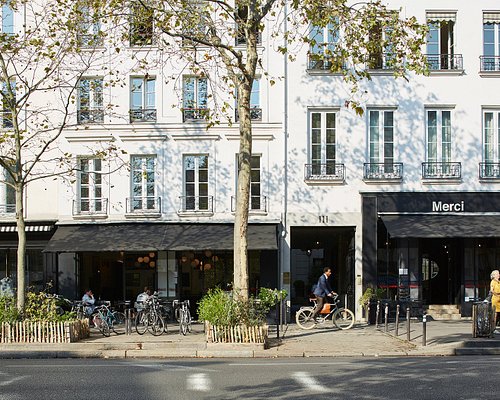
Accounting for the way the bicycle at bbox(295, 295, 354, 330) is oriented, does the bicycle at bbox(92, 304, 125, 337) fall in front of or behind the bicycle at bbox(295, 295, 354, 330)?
behind

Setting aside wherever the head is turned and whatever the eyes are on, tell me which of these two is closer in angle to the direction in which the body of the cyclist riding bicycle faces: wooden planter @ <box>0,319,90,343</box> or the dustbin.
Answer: the dustbin

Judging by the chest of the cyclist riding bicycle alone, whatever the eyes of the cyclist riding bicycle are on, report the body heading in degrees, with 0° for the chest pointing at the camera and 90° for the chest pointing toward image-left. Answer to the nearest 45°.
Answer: approximately 270°

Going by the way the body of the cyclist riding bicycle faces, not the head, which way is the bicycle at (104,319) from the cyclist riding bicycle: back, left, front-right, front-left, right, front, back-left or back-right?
back

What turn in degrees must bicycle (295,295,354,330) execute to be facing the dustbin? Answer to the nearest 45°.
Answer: approximately 45° to its right

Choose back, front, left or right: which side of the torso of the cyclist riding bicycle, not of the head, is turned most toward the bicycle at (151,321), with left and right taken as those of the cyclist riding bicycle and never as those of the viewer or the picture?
back

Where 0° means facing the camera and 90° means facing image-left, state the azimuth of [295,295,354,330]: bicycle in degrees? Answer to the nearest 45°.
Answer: approximately 270°

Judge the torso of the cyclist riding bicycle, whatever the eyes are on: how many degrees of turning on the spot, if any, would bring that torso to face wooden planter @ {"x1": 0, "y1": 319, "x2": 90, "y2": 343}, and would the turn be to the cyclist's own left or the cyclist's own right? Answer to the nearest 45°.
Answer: approximately 135° to the cyclist's own right
